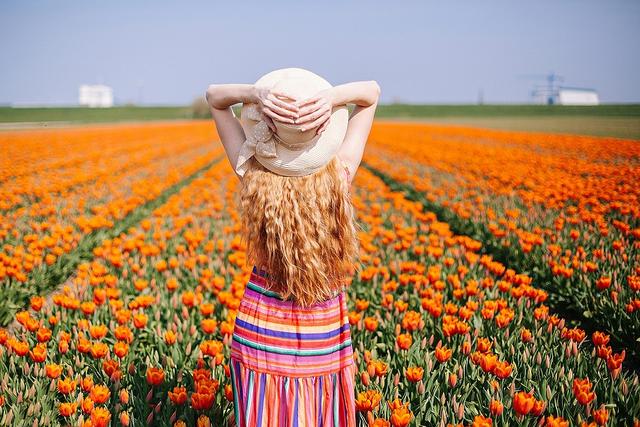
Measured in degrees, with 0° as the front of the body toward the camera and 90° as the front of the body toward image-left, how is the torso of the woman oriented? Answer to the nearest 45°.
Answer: approximately 180°

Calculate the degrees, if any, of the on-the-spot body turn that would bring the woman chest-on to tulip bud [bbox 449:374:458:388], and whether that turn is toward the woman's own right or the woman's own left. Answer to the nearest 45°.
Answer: approximately 45° to the woman's own right

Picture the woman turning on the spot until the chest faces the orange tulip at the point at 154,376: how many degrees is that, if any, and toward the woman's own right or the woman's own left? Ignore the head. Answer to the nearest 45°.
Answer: approximately 45° to the woman's own left

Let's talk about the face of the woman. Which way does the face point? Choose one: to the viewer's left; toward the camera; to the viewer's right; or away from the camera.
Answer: away from the camera

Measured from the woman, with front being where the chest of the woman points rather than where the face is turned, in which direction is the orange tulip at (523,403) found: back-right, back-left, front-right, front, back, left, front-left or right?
right
